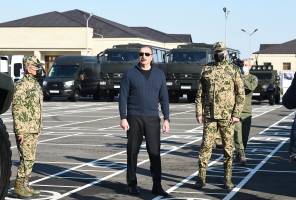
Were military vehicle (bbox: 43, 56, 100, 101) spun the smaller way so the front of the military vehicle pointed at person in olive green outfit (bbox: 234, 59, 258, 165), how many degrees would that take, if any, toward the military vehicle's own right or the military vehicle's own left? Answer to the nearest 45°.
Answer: approximately 45° to the military vehicle's own left

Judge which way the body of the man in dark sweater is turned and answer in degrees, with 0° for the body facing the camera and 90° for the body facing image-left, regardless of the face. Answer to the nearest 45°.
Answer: approximately 0°

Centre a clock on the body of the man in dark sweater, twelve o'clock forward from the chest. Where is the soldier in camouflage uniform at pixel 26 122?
The soldier in camouflage uniform is roughly at 3 o'clock from the man in dark sweater.

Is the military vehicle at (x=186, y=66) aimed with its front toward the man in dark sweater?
yes

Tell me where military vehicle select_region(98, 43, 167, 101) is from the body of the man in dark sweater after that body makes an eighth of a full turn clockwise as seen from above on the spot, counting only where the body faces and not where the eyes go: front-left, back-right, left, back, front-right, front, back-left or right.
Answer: back-right

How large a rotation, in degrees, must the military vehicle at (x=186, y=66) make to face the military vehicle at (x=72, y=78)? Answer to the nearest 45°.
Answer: approximately 90° to its right

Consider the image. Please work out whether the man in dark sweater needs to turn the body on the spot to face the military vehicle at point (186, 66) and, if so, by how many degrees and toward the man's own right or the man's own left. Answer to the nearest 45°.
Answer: approximately 180°

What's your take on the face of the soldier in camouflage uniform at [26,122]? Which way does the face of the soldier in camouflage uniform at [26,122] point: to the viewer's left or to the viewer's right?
to the viewer's right

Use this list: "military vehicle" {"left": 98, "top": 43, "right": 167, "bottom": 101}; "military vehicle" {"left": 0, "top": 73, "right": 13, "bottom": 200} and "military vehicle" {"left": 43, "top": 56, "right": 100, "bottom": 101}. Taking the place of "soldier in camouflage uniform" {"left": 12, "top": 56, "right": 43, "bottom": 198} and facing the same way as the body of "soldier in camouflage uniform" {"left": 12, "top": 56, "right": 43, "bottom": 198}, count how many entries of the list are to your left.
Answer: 2

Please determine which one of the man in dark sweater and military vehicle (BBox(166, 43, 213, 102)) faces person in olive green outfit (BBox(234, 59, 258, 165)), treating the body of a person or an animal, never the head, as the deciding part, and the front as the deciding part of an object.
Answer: the military vehicle
